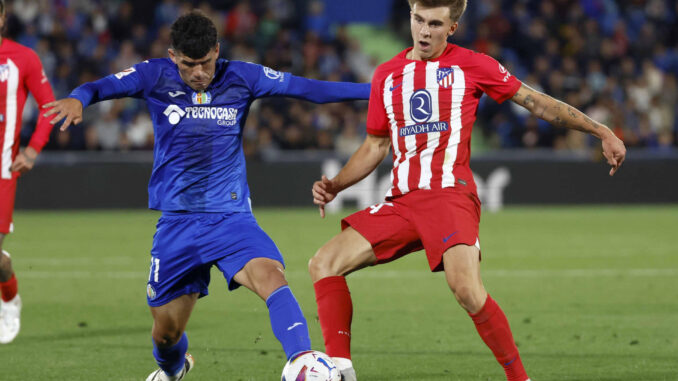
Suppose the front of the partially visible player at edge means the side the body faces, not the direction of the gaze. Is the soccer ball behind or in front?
in front

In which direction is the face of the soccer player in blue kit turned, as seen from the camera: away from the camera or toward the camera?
toward the camera

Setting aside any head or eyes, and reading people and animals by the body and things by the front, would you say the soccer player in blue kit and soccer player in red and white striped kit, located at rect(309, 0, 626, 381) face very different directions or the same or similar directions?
same or similar directions

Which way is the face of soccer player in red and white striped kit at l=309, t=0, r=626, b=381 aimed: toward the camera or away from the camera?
toward the camera

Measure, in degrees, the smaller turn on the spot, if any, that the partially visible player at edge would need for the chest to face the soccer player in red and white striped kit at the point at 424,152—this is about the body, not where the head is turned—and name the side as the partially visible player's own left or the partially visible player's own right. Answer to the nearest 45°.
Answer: approximately 45° to the partially visible player's own left

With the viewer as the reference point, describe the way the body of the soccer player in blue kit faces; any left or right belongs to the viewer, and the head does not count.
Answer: facing the viewer

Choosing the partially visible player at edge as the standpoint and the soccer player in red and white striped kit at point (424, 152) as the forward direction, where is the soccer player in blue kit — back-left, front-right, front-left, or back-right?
front-right

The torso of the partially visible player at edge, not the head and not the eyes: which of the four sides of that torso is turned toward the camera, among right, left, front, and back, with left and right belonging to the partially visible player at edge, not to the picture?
front

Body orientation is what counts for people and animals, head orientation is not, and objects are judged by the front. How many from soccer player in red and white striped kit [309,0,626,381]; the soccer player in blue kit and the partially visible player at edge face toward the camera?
3

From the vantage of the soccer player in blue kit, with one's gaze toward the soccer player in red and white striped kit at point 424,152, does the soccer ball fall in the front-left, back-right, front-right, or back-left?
front-right

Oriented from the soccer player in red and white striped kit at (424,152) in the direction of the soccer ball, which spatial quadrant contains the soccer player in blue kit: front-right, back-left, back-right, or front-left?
front-right

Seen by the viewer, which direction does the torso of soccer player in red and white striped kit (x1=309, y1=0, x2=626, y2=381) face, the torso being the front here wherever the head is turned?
toward the camera

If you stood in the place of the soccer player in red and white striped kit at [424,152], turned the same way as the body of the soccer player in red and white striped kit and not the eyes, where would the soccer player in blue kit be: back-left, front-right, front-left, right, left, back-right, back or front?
right

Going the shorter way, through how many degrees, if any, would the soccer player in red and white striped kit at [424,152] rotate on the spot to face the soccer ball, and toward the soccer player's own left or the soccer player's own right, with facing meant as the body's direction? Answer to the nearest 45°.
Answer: approximately 45° to the soccer player's own right
